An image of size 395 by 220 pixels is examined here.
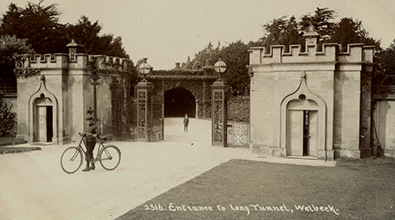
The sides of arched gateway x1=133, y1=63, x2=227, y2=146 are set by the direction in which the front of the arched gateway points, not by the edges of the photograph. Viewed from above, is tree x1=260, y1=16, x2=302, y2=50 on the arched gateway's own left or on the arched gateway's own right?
on the arched gateway's own left

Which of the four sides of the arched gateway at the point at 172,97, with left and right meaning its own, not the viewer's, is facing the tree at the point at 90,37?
right

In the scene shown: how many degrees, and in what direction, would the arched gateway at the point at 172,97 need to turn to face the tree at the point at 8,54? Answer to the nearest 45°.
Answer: approximately 45° to its right

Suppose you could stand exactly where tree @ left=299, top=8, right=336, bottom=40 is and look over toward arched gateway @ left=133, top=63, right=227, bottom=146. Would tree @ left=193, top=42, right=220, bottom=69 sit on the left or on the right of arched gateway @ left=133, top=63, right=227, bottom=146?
right

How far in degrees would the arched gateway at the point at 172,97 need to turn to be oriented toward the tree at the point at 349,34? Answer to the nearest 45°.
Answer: approximately 45° to its left

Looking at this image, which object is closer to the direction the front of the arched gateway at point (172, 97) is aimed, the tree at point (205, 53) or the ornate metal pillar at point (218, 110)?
the ornate metal pillar

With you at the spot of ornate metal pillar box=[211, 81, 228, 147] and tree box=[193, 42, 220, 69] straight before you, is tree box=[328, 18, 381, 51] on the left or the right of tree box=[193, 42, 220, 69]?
right

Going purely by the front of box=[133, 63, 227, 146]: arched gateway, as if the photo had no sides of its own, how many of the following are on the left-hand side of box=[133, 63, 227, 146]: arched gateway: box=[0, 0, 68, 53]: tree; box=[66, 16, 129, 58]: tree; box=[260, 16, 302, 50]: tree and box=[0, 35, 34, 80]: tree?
1

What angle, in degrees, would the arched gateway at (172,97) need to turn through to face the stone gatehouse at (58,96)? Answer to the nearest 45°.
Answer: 0° — it already faces it

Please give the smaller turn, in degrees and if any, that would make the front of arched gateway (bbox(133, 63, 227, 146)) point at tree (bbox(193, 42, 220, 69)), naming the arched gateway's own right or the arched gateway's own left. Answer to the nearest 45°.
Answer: approximately 180°

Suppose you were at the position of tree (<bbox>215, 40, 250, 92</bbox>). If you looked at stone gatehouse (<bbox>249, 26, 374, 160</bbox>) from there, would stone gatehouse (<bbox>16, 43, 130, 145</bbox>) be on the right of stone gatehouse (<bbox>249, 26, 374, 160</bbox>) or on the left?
right

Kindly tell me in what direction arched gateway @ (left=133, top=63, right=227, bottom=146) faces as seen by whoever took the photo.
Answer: facing the viewer

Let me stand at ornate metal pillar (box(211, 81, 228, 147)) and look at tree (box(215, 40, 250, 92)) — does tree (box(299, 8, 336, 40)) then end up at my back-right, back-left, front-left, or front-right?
front-right

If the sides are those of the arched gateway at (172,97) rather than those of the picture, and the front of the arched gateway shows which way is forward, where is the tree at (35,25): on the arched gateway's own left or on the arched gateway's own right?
on the arched gateway's own right
